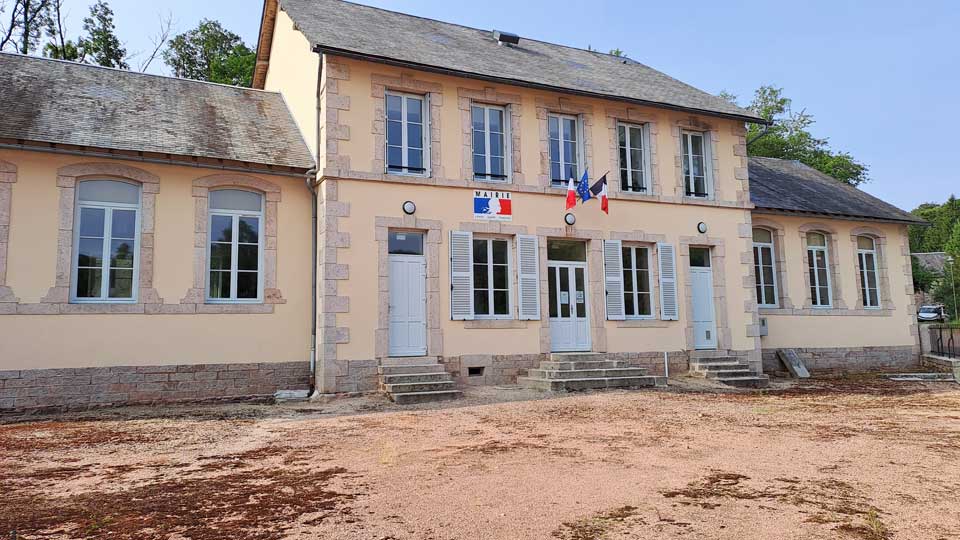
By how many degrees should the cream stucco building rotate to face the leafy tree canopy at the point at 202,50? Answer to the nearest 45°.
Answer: approximately 180°

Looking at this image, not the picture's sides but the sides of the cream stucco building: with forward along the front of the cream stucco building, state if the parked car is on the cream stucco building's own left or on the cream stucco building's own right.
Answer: on the cream stucco building's own left

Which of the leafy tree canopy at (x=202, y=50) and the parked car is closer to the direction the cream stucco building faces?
the parked car

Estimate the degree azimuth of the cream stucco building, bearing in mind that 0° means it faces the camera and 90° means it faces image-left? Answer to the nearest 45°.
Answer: approximately 315°
